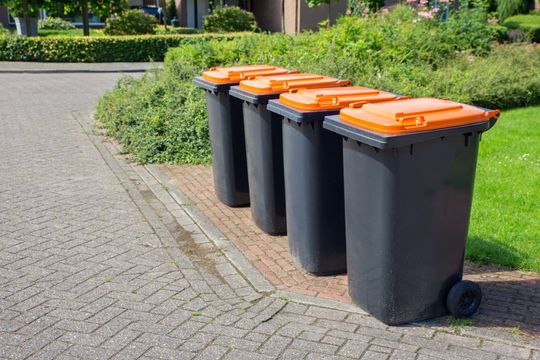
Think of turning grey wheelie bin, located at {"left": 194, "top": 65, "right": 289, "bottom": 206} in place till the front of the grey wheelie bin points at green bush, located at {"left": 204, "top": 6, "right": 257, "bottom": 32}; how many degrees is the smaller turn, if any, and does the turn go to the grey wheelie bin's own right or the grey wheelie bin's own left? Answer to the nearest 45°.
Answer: approximately 135° to the grey wheelie bin's own right

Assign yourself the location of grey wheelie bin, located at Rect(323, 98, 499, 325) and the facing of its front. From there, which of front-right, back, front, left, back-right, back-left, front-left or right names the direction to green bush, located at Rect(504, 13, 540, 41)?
back-right

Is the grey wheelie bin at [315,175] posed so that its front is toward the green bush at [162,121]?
no

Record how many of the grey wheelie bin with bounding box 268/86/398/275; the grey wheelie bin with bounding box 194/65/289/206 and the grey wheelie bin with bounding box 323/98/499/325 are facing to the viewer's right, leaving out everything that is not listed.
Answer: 0

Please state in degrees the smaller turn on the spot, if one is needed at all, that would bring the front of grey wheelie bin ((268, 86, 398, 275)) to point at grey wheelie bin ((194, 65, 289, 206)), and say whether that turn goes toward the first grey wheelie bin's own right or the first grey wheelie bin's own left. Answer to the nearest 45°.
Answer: approximately 90° to the first grey wheelie bin's own right

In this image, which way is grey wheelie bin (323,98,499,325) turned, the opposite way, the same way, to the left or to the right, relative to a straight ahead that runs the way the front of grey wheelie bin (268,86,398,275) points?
the same way

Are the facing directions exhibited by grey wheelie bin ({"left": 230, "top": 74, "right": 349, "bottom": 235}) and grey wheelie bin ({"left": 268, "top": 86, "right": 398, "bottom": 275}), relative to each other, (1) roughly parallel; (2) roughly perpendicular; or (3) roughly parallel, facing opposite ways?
roughly parallel

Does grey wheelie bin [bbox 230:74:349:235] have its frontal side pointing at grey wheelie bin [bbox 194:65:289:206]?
no

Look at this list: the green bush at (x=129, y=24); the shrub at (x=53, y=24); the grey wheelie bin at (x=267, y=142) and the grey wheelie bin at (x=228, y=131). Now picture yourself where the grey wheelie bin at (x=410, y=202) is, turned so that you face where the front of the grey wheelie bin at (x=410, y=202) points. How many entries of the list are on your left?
0

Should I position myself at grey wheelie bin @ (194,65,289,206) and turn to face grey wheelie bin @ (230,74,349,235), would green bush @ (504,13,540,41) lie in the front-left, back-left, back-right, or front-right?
back-left

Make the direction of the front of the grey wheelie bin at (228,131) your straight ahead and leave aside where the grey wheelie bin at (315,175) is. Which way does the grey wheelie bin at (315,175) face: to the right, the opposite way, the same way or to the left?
the same way

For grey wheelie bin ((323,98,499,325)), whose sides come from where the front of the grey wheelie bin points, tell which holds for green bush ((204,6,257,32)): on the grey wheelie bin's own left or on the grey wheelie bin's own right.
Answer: on the grey wheelie bin's own right

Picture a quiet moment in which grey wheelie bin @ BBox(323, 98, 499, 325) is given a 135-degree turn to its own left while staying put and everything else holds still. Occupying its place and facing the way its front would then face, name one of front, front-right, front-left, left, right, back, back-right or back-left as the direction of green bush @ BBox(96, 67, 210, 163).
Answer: back-left

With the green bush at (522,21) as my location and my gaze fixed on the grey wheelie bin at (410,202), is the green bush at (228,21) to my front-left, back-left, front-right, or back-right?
front-right

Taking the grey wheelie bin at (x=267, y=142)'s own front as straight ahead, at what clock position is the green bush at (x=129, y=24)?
The green bush is roughly at 4 o'clock from the grey wheelie bin.

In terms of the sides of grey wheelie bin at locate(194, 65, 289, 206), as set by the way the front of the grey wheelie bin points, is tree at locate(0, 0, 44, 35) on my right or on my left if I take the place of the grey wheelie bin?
on my right

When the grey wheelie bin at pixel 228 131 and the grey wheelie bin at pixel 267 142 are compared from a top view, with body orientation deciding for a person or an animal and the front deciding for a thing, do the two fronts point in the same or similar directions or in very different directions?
same or similar directions

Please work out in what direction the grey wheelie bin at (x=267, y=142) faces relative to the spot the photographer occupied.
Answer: facing the viewer and to the left of the viewer

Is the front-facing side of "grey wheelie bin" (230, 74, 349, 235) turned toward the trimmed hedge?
no
